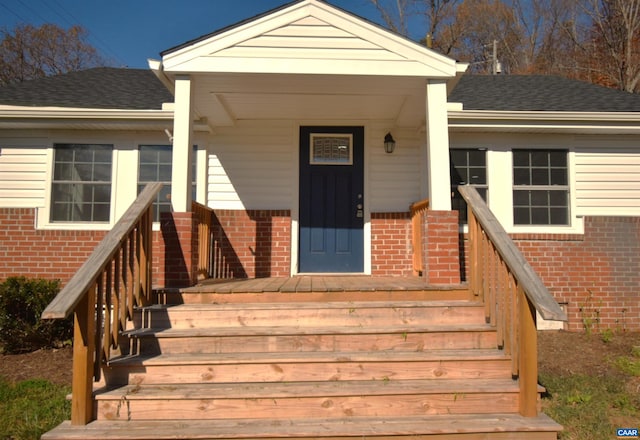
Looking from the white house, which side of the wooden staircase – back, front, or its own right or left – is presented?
back

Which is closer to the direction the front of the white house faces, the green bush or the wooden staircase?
the wooden staircase

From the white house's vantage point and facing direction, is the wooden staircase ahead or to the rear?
ahead

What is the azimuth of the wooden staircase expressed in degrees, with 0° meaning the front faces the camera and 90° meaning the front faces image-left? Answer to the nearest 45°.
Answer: approximately 0°

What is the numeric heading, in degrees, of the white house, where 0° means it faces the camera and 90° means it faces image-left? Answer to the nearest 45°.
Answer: approximately 0°

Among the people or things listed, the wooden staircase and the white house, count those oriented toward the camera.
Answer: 2

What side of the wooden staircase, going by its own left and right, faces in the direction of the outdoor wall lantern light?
back

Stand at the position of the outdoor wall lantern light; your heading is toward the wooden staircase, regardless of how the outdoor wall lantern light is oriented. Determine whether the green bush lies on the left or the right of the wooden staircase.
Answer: right

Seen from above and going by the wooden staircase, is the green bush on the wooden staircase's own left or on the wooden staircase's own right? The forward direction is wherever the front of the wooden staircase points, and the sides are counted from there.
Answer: on the wooden staircase's own right
